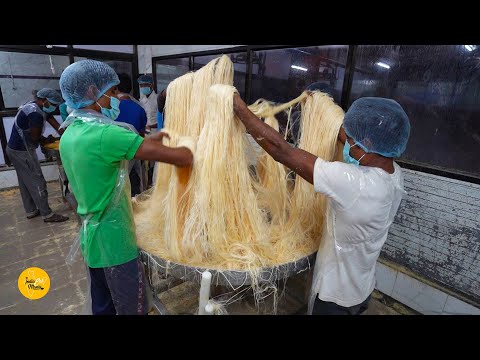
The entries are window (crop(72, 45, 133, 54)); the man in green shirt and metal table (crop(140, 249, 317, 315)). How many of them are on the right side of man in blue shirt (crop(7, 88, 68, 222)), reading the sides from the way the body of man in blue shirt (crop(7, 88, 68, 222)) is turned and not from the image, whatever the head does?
2

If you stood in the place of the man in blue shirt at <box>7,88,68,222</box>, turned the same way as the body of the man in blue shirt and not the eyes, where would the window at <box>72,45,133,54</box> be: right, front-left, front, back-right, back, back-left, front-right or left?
front-left

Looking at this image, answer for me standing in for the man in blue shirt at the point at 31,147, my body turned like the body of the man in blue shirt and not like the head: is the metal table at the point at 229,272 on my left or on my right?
on my right

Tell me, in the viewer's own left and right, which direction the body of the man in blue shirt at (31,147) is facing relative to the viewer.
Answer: facing to the right of the viewer

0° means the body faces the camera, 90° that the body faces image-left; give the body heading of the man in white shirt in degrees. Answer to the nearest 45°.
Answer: approximately 135°

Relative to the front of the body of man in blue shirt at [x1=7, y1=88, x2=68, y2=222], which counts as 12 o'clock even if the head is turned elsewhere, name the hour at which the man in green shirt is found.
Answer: The man in green shirt is roughly at 3 o'clock from the man in blue shirt.

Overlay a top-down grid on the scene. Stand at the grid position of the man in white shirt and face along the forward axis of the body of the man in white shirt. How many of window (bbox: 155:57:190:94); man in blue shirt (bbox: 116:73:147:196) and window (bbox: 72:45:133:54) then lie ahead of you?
3

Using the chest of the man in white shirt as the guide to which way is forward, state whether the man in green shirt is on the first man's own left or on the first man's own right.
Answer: on the first man's own left

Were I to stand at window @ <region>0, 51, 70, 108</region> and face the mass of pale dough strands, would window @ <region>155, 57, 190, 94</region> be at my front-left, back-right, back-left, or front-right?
front-left

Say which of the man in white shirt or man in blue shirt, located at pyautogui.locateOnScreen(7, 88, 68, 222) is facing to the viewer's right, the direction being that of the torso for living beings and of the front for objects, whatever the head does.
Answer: the man in blue shirt
